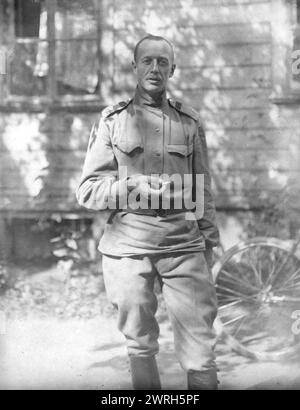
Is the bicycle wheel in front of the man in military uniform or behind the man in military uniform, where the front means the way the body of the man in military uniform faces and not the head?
behind

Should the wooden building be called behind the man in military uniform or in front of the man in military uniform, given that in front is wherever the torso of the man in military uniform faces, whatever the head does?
behind

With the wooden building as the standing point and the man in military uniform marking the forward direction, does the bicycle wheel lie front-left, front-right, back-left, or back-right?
front-left

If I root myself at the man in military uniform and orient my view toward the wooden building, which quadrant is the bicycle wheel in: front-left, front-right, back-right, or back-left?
front-right

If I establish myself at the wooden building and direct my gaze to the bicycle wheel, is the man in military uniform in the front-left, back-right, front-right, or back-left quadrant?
front-right

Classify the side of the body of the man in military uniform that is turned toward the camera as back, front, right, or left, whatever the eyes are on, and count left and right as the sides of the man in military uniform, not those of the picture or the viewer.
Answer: front

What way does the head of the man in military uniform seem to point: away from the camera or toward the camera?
toward the camera
